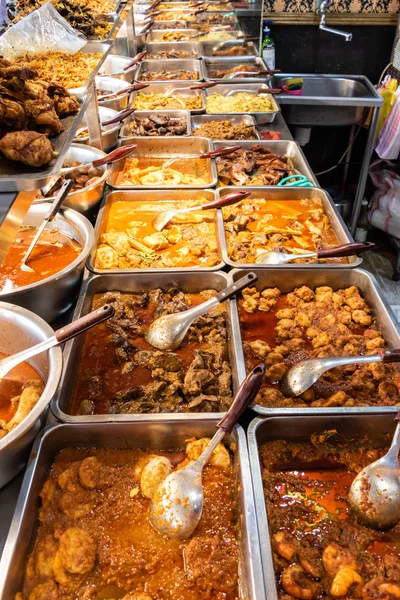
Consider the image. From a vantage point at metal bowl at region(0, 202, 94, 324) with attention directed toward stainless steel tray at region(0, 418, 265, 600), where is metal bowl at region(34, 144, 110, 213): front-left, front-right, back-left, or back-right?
back-left

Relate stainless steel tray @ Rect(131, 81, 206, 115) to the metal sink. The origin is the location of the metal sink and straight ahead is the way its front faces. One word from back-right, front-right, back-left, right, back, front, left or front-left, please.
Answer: right

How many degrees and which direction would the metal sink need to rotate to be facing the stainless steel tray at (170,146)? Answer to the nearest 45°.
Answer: approximately 45° to its right

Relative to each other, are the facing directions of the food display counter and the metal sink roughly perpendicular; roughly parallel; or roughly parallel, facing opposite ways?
roughly perpendicular

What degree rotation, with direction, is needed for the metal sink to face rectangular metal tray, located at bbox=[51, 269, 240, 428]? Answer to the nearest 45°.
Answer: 0° — it already faces it

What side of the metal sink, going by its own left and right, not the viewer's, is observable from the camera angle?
front

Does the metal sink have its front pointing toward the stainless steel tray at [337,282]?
yes

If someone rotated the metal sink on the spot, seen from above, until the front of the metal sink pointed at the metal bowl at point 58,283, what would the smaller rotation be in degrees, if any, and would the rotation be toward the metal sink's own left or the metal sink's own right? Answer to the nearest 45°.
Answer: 0° — it already faces it
